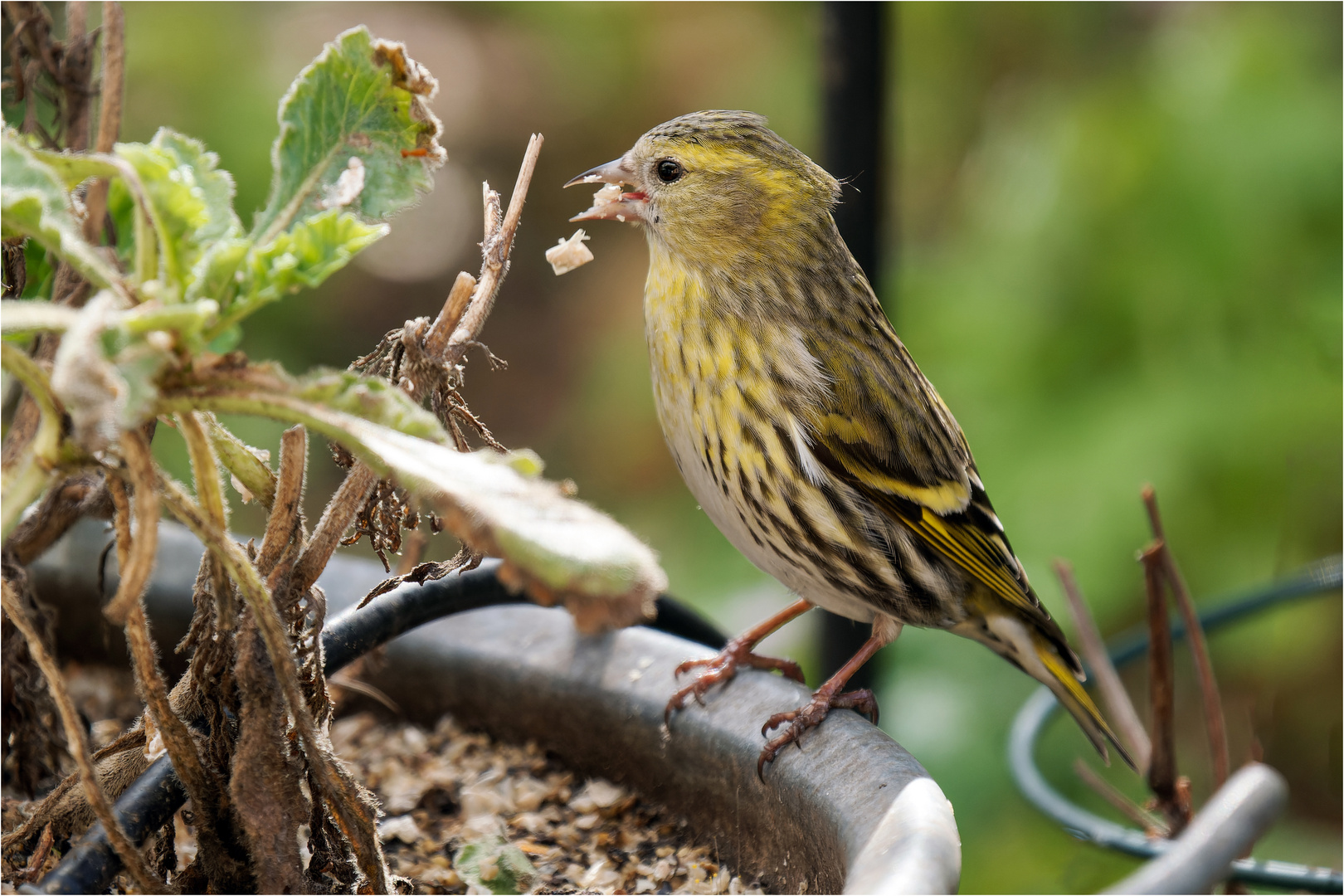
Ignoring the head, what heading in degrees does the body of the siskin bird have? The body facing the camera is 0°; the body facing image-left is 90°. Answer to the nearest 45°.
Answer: approximately 90°
